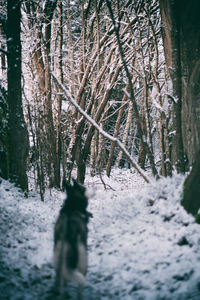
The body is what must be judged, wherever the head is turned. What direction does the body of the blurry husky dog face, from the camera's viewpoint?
away from the camera

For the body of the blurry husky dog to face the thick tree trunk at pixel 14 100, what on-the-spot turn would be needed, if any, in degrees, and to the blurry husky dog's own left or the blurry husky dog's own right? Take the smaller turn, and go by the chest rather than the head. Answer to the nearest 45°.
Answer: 0° — it already faces it
